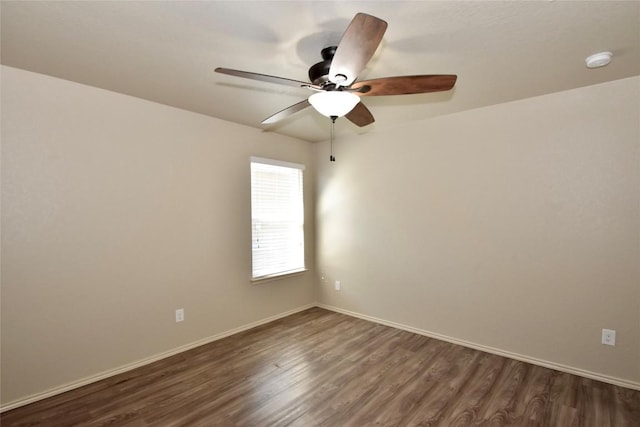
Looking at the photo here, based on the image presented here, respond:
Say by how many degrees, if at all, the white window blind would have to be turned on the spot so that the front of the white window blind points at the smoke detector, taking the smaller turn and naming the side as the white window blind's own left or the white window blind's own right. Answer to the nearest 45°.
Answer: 0° — it already faces it

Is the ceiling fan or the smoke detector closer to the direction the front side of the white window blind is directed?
the smoke detector

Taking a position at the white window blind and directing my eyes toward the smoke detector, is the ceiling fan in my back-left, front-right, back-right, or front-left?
front-right

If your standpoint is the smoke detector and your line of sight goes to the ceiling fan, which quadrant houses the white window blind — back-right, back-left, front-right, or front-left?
front-right

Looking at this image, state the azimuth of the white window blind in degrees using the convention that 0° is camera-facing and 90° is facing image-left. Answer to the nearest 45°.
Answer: approximately 315°

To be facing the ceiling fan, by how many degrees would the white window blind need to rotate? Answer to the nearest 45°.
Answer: approximately 45° to its right
